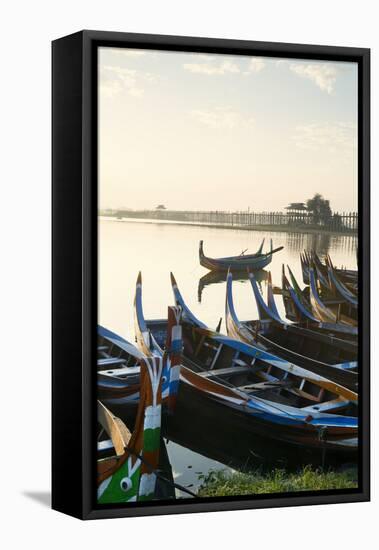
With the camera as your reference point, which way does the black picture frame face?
facing the viewer and to the right of the viewer
